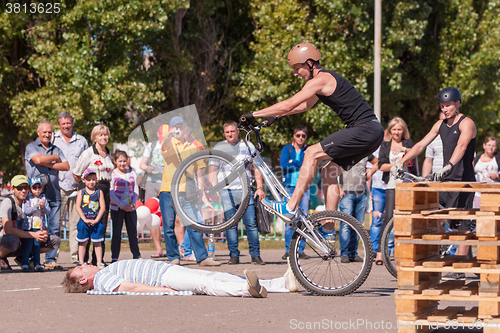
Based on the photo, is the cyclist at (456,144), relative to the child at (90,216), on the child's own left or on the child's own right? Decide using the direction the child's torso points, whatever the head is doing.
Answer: on the child's own left

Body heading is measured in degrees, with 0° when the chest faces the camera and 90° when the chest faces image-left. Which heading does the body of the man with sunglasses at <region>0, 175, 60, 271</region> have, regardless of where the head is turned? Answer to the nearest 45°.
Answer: approximately 315°

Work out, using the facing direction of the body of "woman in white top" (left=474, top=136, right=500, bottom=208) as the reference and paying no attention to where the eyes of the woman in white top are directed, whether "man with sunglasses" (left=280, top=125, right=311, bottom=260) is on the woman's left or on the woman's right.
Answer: on the woman's right

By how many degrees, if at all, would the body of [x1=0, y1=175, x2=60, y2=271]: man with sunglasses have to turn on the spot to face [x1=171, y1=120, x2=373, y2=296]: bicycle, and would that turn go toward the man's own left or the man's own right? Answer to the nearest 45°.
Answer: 0° — they already face it

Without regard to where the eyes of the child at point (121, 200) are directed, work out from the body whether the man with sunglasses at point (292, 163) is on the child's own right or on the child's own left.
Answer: on the child's own left

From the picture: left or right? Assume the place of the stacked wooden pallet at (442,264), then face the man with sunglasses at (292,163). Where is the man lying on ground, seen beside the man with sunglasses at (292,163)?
left

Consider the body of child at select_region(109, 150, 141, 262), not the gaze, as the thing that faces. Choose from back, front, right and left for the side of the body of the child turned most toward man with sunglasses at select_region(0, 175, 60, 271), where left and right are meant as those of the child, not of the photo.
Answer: right

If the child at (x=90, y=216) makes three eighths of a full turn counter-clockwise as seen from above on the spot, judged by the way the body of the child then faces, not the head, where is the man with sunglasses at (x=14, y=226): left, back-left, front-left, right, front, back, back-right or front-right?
back-left

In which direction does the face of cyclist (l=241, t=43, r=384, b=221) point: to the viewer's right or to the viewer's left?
to the viewer's left

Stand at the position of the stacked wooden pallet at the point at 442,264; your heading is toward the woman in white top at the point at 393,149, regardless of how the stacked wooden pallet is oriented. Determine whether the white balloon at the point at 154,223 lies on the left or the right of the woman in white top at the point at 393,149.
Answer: left

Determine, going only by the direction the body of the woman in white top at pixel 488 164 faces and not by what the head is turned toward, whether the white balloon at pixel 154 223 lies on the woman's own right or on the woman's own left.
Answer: on the woman's own right
